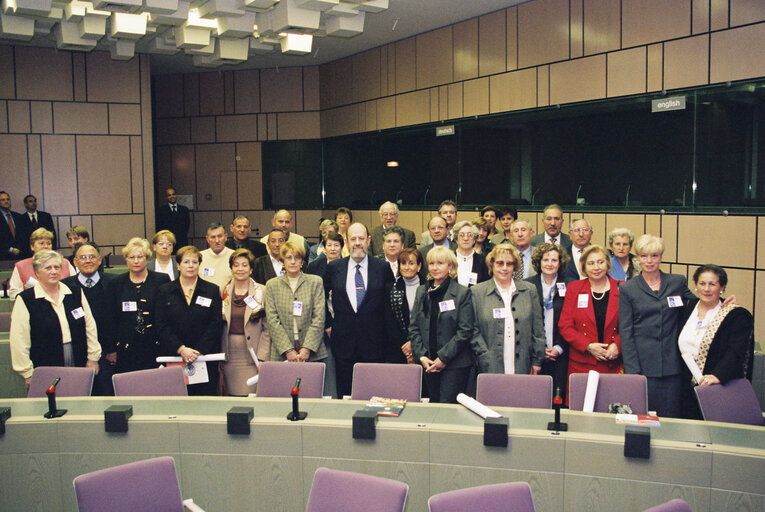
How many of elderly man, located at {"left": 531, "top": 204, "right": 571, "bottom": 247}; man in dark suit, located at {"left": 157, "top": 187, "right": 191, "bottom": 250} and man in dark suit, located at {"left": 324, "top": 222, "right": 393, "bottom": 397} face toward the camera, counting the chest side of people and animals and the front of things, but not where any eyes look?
3

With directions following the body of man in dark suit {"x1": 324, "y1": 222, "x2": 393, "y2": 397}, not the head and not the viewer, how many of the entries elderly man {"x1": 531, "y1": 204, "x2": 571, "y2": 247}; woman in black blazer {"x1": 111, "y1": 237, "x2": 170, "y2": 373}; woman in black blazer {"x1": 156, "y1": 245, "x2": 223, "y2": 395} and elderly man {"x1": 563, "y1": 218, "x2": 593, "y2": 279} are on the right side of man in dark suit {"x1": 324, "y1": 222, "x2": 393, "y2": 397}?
2

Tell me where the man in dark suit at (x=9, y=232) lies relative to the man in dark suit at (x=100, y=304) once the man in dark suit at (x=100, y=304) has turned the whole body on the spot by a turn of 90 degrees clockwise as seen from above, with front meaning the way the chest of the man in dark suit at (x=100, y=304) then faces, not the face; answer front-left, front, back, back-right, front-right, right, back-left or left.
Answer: right

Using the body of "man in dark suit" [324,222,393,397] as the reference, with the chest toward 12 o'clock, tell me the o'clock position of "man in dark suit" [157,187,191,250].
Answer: "man in dark suit" [157,187,191,250] is roughly at 5 o'clock from "man in dark suit" [324,222,393,397].

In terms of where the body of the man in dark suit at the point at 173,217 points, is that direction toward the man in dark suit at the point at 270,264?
yes

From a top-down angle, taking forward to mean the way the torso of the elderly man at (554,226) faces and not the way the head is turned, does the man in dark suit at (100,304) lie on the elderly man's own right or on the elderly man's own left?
on the elderly man's own right

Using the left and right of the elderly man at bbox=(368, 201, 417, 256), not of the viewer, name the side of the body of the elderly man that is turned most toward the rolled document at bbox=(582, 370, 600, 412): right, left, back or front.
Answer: front
